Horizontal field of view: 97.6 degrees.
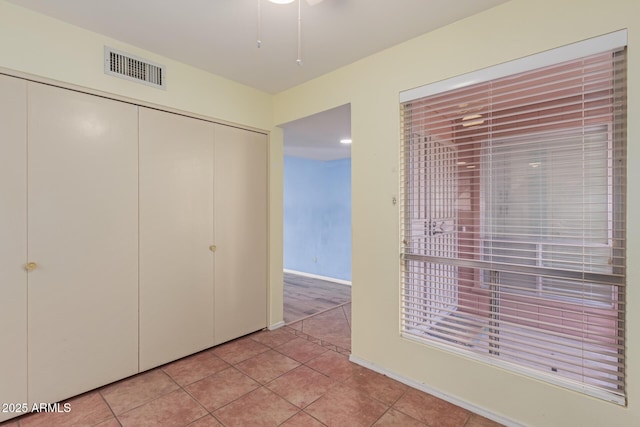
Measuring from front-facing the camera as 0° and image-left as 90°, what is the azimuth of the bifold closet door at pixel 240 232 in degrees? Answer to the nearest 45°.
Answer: approximately 315°

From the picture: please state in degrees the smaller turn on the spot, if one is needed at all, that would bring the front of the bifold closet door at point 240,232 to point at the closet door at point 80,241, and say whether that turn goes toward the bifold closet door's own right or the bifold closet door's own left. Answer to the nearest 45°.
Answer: approximately 90° to the bifold closet door's own right
